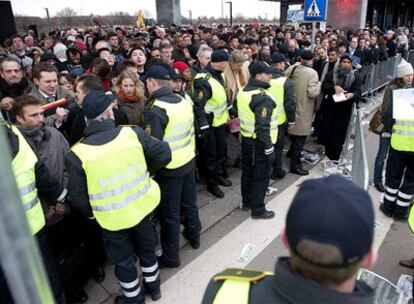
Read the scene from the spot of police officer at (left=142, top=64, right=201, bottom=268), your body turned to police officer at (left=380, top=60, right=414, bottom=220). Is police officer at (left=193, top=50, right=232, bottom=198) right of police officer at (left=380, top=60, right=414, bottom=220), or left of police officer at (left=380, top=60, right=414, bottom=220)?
left

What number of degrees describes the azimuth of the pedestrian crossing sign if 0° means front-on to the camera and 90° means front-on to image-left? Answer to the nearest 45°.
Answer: approximately 0°

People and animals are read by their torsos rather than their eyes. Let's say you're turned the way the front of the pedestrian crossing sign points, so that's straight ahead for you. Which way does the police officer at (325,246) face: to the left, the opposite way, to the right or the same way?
the opposite way

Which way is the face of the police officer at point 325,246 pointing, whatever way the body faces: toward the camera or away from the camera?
away from the camera

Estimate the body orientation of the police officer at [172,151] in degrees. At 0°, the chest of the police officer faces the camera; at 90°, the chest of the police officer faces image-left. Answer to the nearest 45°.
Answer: approximately 135°

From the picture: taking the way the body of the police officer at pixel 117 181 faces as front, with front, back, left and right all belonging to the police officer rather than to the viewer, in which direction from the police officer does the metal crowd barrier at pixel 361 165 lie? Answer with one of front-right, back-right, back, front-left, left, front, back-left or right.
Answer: right

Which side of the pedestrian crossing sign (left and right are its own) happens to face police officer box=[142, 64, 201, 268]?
front

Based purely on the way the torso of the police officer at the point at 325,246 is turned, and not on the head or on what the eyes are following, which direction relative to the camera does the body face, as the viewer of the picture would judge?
away from the camera

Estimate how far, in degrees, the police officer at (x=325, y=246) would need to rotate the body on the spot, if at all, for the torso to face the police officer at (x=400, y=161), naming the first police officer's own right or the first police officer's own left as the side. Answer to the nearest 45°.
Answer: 0° — they already face them
